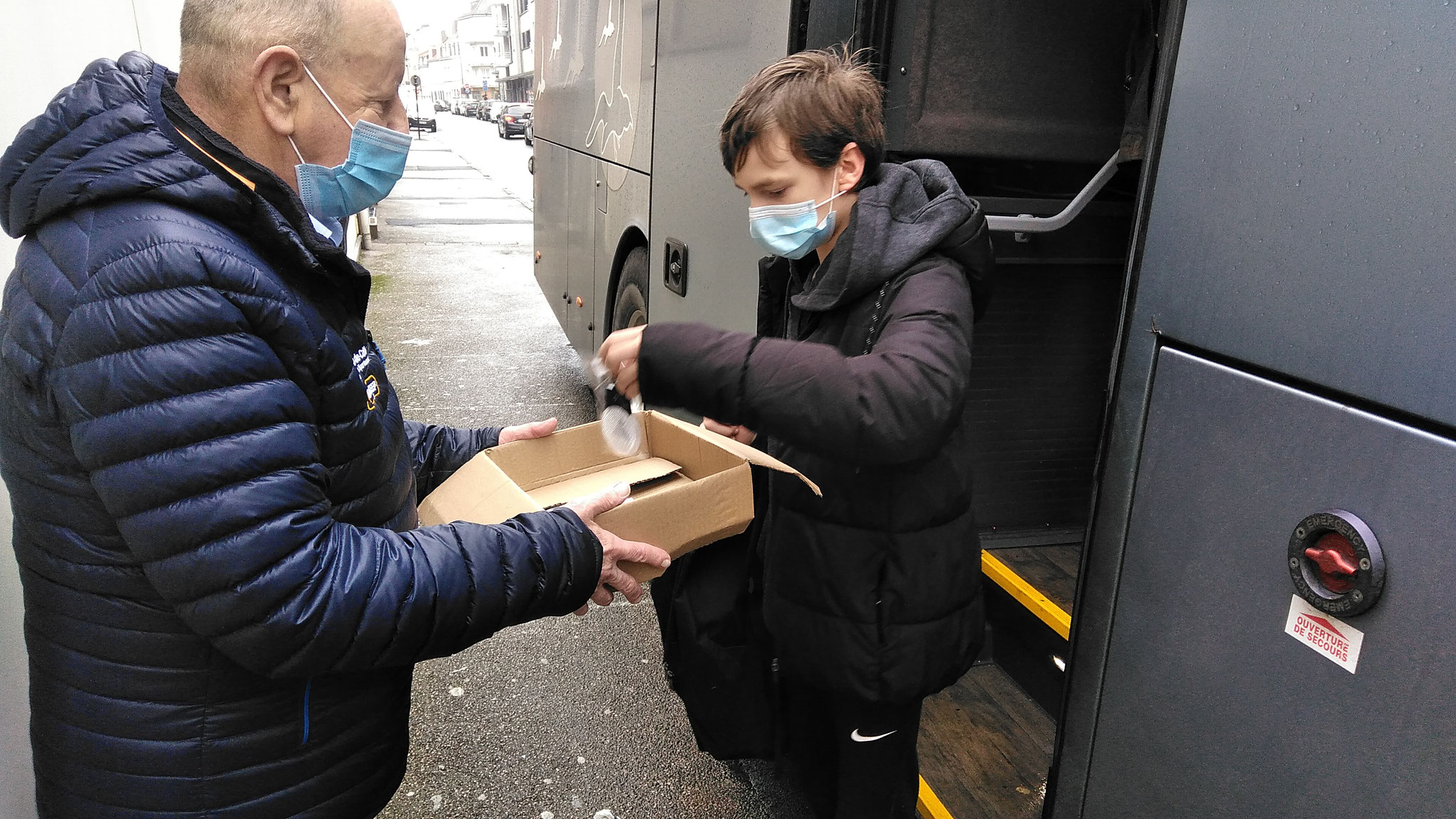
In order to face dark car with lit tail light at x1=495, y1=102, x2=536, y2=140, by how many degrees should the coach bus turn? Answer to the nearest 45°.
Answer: approximately 180°

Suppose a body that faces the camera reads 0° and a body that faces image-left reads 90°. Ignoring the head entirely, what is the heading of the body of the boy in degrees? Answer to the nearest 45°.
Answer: approximately 45°

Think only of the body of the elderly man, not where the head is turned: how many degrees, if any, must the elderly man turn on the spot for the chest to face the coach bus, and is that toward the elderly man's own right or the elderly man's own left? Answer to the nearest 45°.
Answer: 0° — they already face it

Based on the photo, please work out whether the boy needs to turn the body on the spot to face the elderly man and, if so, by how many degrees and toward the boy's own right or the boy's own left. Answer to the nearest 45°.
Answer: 0° — they already face them

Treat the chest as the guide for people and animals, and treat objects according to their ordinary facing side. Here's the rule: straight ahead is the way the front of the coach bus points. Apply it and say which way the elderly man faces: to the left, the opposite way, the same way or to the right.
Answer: to the left

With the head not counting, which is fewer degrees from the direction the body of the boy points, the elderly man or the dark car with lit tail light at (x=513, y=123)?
the elderly man

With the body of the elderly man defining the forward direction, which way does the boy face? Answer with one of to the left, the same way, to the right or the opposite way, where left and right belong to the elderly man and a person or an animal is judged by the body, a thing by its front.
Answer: the opposite way

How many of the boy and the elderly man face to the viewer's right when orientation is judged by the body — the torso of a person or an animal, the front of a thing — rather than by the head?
1

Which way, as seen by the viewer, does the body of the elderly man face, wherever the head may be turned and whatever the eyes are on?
to the viewer's right

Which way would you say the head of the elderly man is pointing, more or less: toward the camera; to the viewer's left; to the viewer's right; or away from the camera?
to the viewer's right

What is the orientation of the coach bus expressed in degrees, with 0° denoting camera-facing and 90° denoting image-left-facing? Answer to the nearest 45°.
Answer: approximately 315°

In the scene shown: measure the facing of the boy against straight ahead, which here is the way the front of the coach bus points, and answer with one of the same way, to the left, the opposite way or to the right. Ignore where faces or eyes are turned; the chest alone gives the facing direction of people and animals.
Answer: to the right
